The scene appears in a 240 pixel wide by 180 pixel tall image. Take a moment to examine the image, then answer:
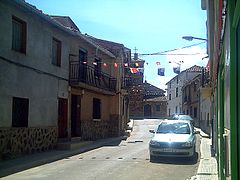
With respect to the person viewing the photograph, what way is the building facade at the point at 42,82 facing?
facing the viewer and to the right of the viewer

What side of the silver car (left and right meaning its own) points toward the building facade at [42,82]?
right

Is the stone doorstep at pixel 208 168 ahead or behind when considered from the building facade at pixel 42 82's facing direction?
ahead

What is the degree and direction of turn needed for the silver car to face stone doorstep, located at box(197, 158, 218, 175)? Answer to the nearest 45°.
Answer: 0° — it already faces it

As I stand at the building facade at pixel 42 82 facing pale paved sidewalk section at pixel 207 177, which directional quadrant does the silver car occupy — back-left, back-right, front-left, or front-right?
front-left

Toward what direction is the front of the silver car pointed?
toward the camera

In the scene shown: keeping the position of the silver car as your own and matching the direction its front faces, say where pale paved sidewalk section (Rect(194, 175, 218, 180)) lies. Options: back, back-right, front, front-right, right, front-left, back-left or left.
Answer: front

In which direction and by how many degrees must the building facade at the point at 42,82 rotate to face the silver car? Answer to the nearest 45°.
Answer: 0° — it already faces it

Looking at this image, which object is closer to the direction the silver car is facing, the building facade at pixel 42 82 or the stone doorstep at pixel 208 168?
the stone doorstep

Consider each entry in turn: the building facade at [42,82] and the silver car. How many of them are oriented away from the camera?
0

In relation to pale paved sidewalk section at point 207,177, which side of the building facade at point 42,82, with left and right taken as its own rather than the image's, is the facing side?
front
